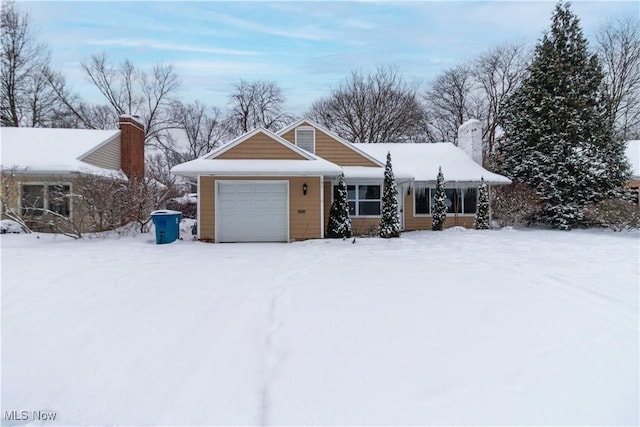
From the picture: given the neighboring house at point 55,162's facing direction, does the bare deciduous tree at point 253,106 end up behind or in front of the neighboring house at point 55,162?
behind

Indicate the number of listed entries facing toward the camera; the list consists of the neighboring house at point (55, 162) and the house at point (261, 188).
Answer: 2

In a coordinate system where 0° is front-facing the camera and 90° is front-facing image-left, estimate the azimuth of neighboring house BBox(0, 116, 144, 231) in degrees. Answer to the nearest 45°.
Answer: approximately 0°

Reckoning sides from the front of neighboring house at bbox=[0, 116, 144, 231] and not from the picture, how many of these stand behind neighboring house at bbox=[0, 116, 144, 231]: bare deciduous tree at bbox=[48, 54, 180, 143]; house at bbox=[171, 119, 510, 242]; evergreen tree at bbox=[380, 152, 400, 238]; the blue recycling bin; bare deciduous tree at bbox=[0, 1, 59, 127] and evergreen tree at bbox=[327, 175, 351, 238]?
2

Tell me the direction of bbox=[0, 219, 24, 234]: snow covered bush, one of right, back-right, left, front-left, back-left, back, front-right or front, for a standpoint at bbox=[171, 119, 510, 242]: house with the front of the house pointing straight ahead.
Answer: right

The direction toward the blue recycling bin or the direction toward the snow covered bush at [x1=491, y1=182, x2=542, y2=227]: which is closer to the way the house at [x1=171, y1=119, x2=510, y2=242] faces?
the blue recycling bin

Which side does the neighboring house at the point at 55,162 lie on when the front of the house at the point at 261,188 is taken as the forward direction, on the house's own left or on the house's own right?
on the house's own right
